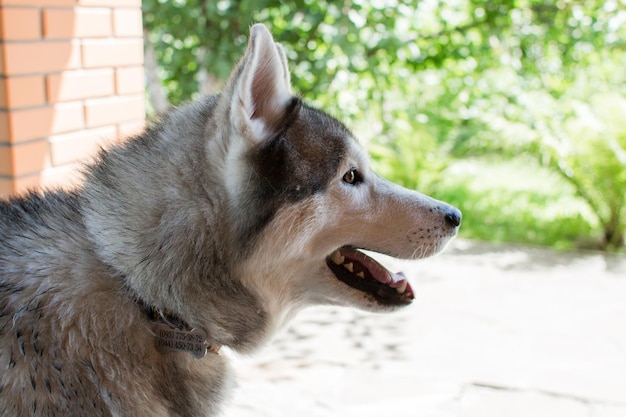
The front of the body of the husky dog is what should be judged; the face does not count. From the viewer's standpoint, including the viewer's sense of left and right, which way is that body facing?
facing to the right of the viewer
